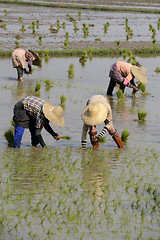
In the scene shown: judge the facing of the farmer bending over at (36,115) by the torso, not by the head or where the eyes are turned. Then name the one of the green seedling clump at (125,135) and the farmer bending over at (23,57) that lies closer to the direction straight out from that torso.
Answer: the green seedling clump

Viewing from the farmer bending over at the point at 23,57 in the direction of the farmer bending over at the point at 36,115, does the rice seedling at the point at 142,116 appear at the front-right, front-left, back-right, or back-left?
front-left

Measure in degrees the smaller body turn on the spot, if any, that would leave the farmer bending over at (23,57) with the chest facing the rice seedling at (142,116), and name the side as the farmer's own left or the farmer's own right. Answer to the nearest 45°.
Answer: approximately 45° to the farmer's own right

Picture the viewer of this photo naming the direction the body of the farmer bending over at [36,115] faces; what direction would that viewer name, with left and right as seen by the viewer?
facing to the right of the viewer

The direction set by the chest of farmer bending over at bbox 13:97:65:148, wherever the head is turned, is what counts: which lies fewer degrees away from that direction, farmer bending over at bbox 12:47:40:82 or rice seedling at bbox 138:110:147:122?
the rice seedling

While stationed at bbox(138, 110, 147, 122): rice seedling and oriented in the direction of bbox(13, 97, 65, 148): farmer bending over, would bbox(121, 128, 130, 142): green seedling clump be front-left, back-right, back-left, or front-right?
front-left

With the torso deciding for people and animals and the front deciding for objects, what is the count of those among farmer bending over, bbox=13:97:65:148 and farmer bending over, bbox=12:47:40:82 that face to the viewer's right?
2

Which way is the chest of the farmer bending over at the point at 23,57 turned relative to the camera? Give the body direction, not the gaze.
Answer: to the viewer's right

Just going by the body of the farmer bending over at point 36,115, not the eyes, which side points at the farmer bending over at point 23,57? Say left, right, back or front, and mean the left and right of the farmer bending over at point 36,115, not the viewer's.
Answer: left

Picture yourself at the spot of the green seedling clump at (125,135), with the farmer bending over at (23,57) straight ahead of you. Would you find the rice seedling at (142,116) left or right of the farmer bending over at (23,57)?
right

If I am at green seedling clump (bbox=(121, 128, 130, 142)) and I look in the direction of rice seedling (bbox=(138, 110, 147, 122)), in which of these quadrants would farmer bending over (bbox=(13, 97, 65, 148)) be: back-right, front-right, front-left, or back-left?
back-left

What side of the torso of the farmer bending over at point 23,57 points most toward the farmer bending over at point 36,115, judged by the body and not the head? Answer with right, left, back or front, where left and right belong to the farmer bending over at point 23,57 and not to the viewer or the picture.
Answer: right
